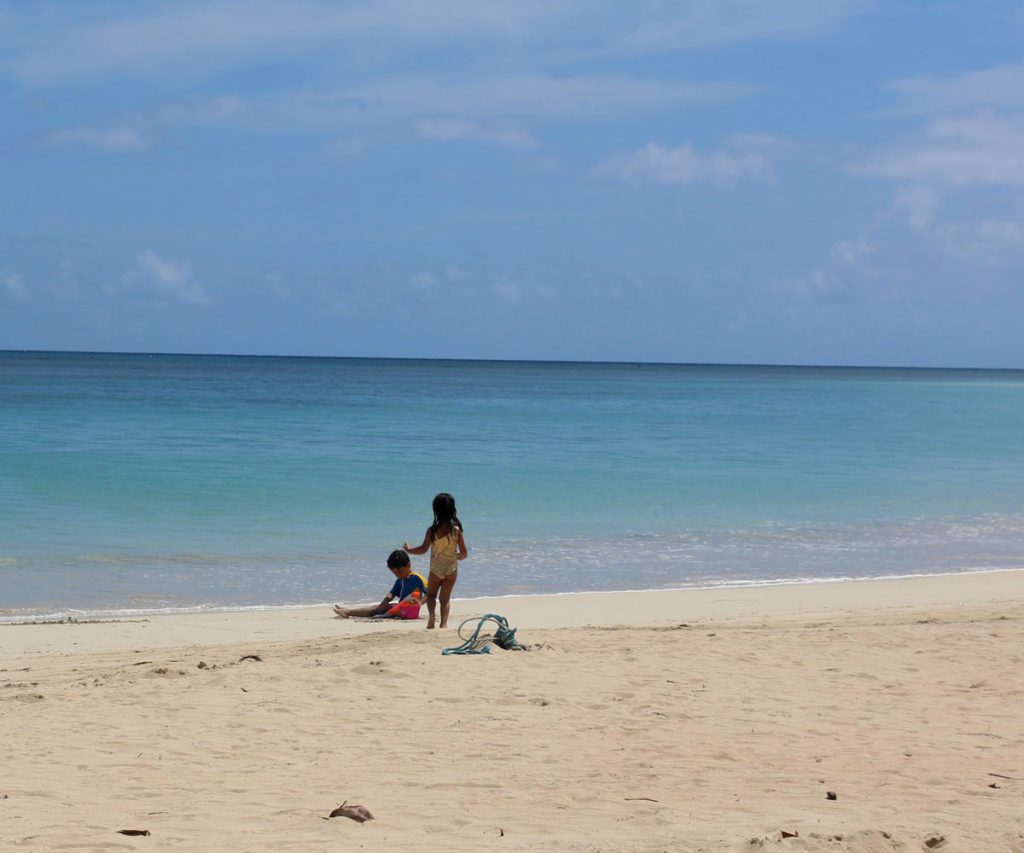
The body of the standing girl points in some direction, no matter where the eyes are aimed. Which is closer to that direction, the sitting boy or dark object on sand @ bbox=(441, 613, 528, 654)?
the sitting boy

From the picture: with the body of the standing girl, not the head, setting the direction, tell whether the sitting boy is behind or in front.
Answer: in front

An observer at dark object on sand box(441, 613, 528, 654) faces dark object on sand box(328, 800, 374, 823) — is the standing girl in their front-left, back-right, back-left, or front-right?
back-right

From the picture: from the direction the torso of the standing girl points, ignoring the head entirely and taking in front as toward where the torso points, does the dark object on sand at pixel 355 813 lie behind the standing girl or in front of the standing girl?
behind

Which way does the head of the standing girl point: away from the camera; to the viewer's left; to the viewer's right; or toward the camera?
away from the camera

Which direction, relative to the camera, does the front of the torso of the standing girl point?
away from the camera

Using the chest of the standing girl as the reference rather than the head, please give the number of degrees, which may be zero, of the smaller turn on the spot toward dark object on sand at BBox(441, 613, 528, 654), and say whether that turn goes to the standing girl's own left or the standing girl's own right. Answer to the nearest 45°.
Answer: approximately 180°

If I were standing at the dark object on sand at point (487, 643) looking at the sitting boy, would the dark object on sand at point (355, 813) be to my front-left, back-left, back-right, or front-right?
back-left
